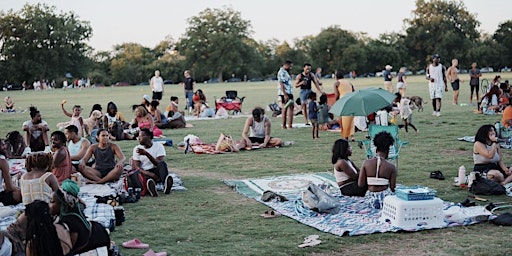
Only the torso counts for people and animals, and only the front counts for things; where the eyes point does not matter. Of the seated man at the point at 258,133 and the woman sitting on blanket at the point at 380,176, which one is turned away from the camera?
the woman sitting on blanket

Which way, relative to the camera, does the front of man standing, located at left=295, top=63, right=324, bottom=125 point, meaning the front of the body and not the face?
toward the camera

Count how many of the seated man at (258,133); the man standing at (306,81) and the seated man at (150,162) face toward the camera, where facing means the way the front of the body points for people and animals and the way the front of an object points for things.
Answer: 3

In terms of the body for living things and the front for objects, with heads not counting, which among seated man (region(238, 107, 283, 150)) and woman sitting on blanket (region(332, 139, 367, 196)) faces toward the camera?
the seated man

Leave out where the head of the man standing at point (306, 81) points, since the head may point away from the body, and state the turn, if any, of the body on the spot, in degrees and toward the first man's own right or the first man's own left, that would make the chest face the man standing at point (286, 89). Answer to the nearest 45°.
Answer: approximately 90° to the first man's own right

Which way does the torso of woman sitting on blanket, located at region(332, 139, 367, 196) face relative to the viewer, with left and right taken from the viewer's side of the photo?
facing to the right of the viewer

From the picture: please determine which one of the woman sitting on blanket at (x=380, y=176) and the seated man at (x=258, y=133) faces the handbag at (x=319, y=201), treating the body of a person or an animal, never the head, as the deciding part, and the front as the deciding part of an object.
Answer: the seated man

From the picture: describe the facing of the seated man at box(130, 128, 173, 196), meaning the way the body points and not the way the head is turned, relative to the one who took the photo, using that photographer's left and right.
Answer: facing the viewer

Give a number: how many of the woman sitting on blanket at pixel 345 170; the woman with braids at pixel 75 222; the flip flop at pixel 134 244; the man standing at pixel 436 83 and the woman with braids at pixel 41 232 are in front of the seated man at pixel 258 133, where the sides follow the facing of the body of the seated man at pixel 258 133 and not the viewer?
4

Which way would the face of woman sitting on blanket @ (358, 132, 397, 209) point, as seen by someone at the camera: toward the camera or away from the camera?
away from the camera

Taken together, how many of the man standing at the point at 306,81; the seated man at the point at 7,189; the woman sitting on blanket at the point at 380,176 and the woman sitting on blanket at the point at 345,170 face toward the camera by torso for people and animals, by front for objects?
1

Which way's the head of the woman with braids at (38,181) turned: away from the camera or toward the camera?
away from the camera

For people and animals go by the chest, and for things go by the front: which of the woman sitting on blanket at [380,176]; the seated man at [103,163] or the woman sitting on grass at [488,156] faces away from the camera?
the woman sitting on blanket at [380,176]

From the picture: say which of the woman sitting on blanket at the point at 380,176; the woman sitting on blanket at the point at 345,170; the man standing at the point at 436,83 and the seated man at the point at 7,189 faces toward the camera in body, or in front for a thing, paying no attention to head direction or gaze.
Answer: the man standing

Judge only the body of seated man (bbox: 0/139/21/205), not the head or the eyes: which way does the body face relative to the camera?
to the viewer's right

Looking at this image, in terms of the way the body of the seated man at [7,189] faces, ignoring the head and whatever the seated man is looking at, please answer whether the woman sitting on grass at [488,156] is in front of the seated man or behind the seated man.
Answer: in front

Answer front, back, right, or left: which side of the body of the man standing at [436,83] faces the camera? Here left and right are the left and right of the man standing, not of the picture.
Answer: front

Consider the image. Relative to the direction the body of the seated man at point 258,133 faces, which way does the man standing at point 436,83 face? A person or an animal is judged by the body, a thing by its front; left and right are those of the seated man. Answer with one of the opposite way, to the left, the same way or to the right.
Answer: the same way
